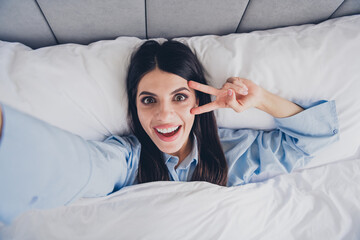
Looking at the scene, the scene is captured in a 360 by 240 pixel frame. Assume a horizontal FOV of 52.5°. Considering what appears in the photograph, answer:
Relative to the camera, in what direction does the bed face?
facing the viewer
